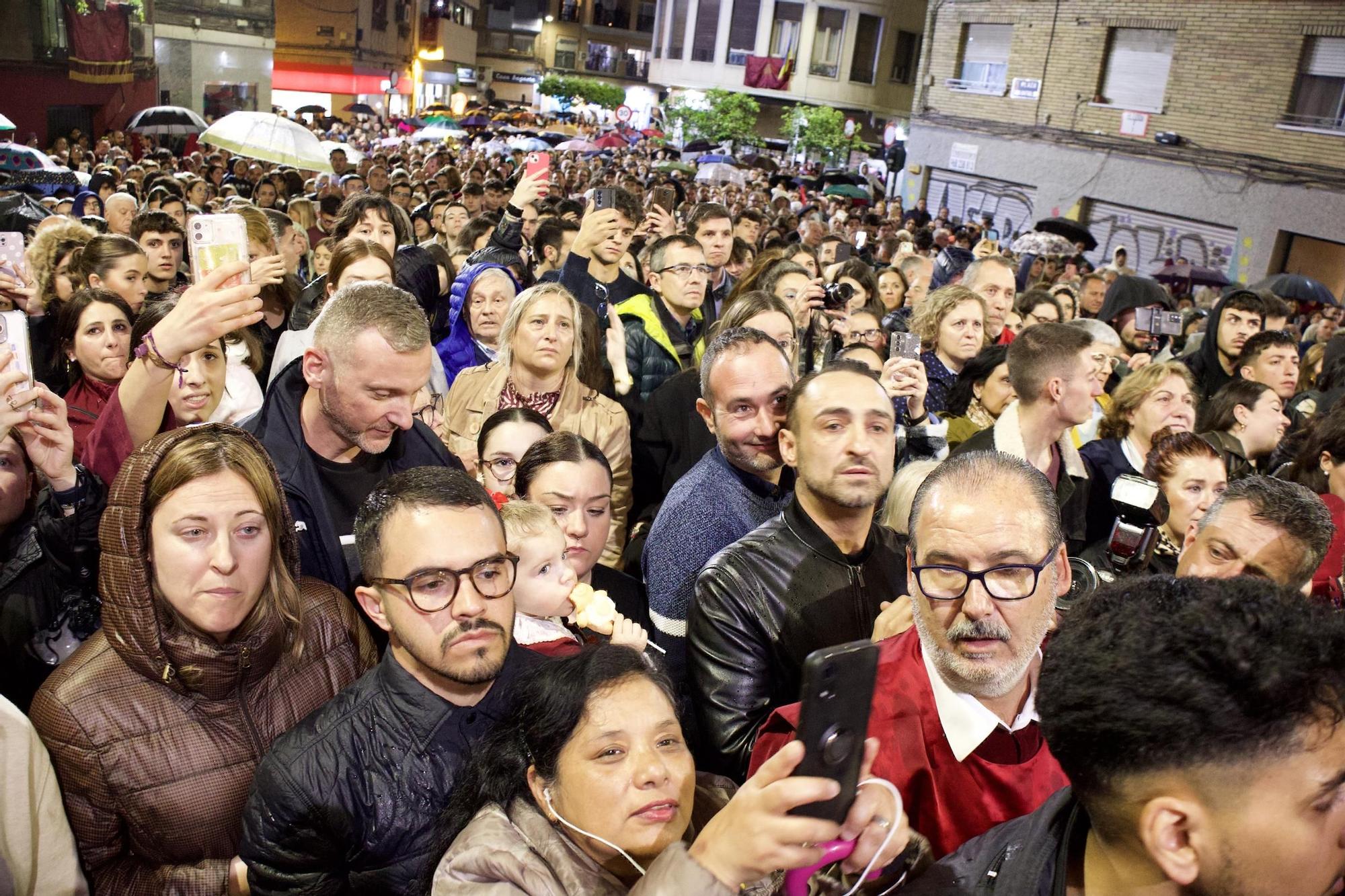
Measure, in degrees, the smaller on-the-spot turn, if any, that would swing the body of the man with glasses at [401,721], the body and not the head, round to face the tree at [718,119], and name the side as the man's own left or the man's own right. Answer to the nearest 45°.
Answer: approximately 135° to the man's own left

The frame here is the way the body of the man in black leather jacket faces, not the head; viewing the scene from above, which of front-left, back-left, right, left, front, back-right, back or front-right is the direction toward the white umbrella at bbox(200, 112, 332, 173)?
back

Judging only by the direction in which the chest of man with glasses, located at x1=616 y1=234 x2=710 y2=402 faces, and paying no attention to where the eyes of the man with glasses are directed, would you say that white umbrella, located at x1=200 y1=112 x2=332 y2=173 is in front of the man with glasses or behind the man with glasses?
behind

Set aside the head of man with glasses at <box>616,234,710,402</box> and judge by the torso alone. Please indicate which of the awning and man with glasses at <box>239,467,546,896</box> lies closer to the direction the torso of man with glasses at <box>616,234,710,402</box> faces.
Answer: the man with glasses

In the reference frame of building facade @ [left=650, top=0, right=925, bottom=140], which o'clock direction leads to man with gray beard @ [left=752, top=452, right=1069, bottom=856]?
The man with gray beard is roughly at 12 o'clock from the building facade.

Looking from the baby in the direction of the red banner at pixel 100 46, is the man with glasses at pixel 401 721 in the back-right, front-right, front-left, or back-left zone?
back-left

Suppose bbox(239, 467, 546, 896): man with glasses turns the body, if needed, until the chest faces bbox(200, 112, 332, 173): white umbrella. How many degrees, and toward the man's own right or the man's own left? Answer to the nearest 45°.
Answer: approximately 135° to the man's own left

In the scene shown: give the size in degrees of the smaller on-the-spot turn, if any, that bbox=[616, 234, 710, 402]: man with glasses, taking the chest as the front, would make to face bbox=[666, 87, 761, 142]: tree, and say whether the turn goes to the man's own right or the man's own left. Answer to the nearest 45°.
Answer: approximately 135° to the man's own left

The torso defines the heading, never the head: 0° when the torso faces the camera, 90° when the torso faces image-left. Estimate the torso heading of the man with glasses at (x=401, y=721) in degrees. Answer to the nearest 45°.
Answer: approximately 315°

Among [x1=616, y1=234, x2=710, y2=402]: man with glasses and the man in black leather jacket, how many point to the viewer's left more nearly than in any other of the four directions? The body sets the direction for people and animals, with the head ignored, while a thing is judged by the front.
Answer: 0

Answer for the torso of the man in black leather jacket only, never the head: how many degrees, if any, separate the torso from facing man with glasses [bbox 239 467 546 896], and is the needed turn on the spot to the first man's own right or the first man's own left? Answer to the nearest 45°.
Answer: approximately 90° to the first man's own right

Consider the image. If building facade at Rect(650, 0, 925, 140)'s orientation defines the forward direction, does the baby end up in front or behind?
in front
